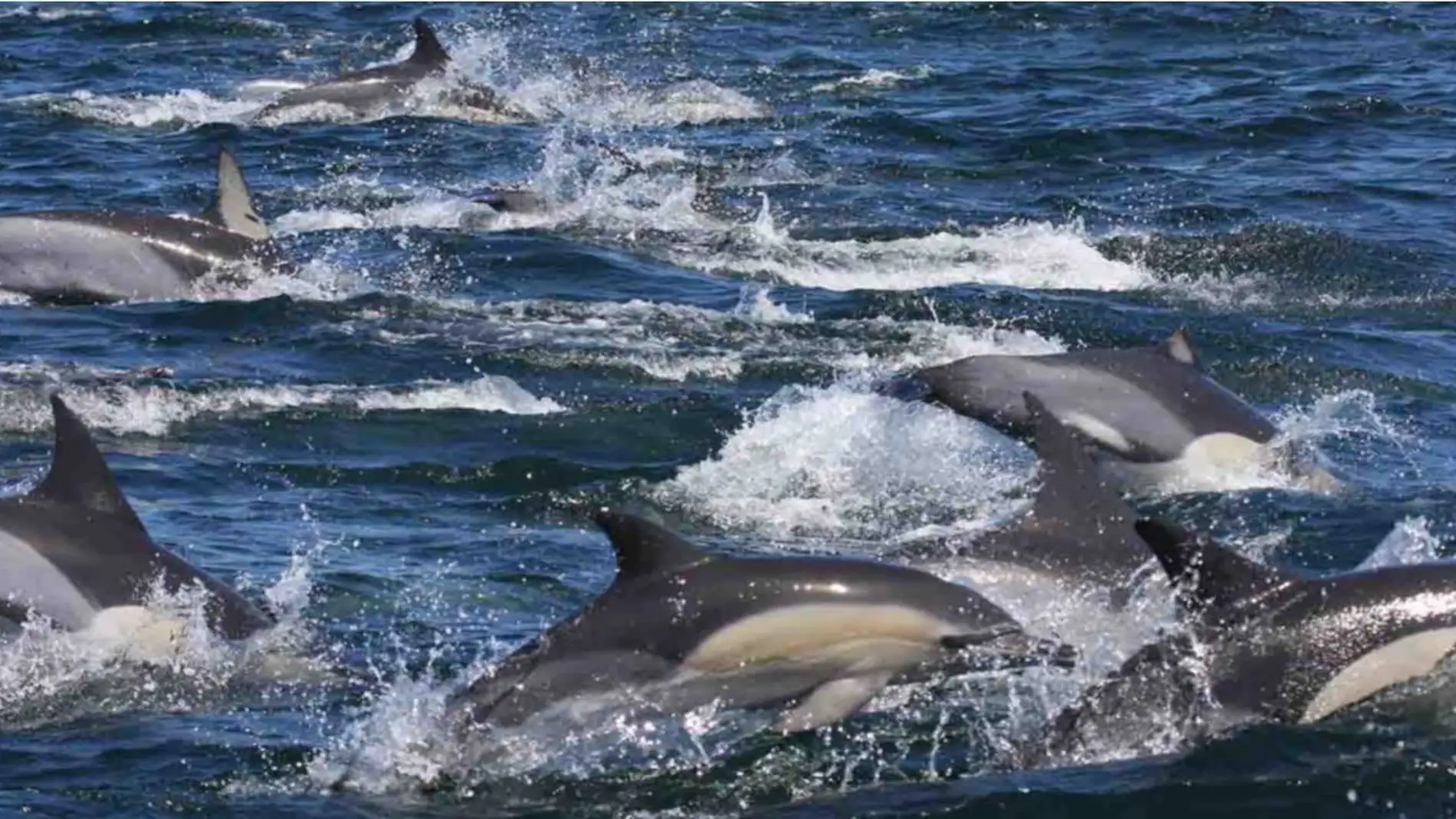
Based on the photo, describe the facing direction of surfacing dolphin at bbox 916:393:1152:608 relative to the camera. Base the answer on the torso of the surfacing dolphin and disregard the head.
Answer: to the viewer's right

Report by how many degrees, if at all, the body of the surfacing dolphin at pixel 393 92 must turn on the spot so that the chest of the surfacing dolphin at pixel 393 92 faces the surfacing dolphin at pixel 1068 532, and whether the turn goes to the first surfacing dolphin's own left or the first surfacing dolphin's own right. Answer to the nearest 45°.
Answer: approximately 90° to the first surfacing dolphin's own right

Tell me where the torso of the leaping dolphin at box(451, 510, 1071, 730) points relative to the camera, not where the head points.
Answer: to the viewer's right

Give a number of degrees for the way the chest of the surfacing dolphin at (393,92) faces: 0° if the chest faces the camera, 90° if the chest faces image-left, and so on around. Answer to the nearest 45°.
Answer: approximately 270°

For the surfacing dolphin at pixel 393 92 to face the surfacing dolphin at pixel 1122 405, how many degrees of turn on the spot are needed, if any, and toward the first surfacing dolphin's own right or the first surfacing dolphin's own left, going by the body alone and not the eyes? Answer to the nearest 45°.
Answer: approximately 90° to the first surfacing dolphin's own right

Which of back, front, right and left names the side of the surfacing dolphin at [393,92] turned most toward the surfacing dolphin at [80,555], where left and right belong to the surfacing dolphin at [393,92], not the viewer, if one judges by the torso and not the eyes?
right

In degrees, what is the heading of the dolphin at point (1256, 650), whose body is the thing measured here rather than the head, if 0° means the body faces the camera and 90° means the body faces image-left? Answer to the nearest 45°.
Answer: approximately 270°

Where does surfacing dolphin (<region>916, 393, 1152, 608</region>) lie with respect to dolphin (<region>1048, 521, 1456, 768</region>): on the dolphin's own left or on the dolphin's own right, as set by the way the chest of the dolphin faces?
on the dolphin's own left

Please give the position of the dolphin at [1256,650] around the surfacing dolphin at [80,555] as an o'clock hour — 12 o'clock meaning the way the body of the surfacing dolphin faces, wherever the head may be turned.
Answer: The dolphin is roughly at 1 o'clock from the surfacing dolphin.

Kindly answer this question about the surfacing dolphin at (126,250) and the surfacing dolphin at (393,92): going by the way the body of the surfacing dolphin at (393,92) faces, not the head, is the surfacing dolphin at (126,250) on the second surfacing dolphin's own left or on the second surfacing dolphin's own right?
on the second surfacing dolphin's own right

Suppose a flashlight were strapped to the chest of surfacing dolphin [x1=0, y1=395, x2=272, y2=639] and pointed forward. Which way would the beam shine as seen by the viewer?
to the viewer's right

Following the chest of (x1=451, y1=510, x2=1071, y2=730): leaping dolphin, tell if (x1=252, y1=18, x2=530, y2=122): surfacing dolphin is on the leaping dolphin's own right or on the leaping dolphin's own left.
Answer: on the leaping dolphin's own left
